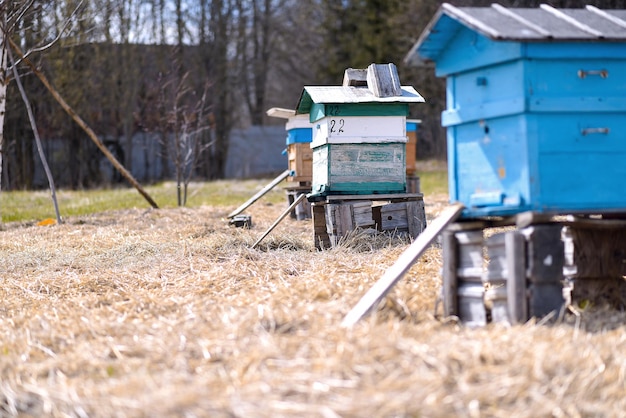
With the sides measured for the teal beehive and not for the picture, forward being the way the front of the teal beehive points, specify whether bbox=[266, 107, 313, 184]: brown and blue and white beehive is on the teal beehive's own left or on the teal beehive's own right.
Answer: on the teal beehive's own right

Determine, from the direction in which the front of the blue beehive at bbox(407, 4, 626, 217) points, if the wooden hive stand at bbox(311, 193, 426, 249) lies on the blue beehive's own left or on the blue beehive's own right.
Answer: on the blue beehive's own right

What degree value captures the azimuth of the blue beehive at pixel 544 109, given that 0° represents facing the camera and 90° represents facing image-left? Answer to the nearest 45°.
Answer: approximately 45°

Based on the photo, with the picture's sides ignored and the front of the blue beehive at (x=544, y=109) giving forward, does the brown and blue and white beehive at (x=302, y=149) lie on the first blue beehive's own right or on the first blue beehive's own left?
on the first blue beehive's own right

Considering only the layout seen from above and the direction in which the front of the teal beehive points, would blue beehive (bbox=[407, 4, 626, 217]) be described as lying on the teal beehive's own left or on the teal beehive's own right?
on the teal beehive's own left

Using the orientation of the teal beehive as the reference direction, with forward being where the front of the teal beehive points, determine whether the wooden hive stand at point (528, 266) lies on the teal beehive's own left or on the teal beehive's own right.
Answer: on the teal beehive's own left
